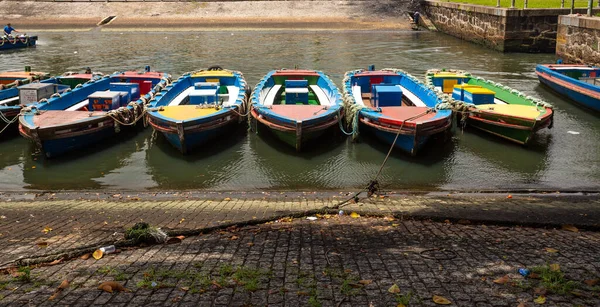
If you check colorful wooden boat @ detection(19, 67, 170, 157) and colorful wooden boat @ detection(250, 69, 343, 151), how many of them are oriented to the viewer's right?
0
